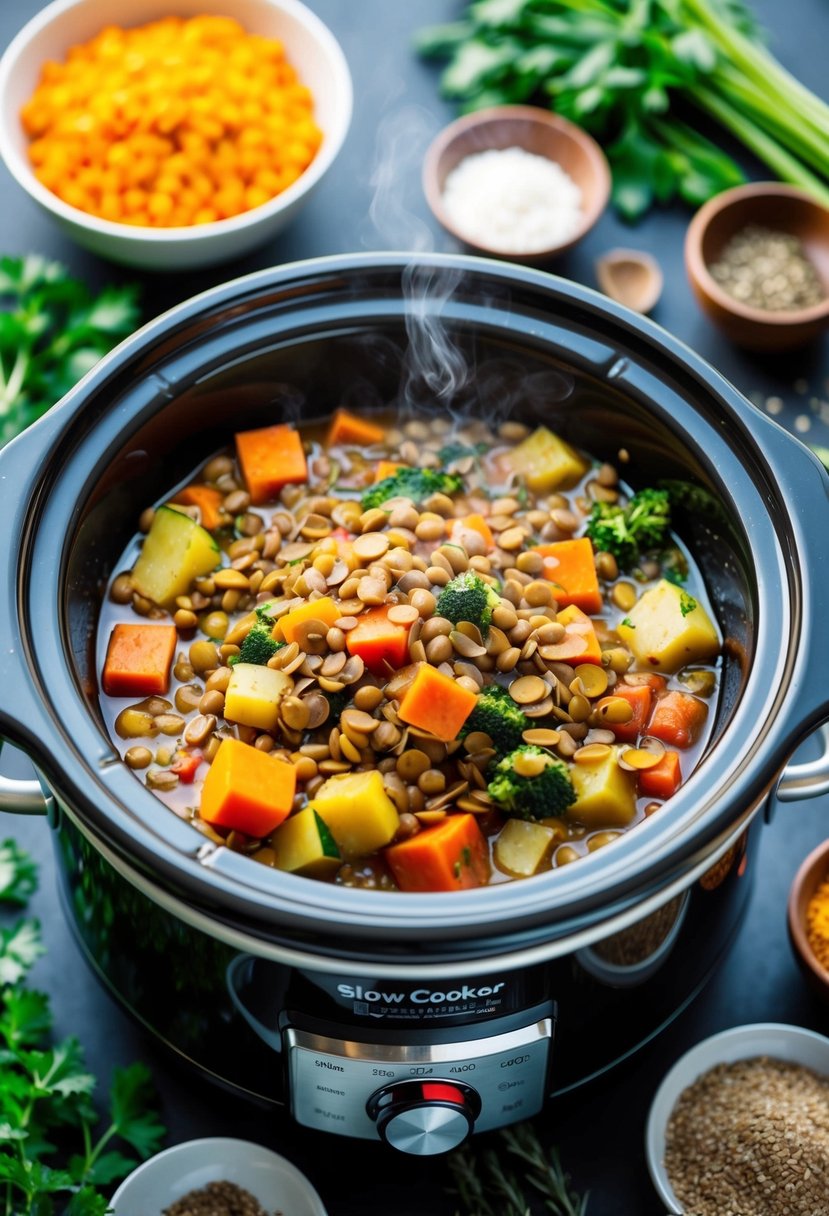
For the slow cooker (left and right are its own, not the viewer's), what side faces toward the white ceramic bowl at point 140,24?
back

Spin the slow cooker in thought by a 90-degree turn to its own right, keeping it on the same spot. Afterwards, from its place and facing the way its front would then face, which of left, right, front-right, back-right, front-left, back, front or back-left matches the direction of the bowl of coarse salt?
right

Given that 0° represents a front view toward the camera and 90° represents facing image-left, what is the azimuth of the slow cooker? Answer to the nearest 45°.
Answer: approximately 0°

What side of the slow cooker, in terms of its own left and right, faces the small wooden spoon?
back
